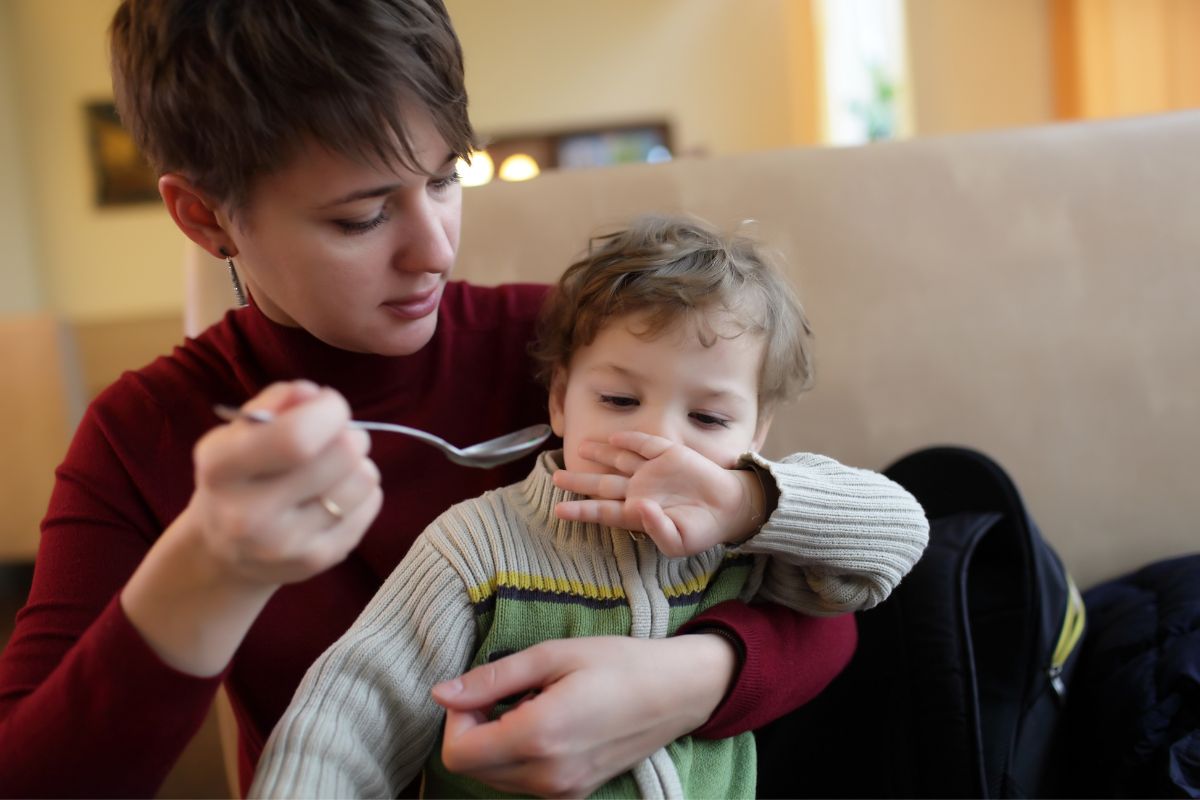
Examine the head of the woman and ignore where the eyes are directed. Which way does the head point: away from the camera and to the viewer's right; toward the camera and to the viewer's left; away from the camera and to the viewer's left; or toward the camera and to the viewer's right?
toward the camera and to the viewer's right

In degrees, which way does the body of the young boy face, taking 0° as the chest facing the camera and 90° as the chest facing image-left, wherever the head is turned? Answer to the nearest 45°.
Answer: approximately 0°

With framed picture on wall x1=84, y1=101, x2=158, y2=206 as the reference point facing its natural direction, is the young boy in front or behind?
in front

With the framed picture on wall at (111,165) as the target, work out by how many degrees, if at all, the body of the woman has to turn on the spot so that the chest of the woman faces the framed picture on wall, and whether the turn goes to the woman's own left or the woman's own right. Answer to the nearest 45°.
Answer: approximately 135° to the woman's own left

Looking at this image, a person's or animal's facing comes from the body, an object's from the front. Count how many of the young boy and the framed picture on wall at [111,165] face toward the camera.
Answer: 2

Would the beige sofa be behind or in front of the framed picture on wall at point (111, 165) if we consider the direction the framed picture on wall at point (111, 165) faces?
in front
